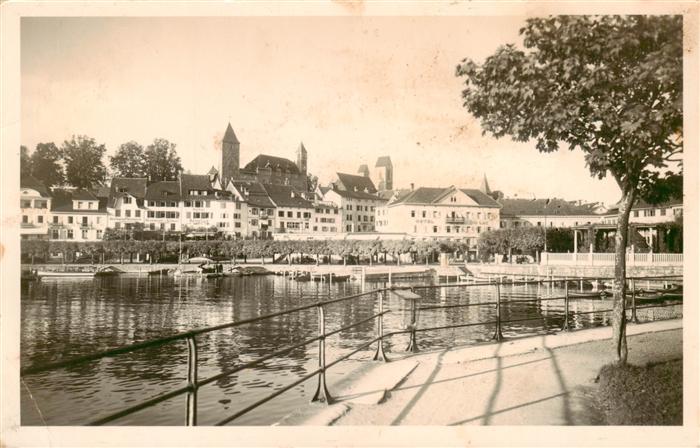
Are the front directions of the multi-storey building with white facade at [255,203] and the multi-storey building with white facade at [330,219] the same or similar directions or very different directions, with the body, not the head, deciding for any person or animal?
same or similar directions

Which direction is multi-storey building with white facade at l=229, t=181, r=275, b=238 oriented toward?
toward the camera

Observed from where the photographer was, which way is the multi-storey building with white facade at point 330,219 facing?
facing the viewer
